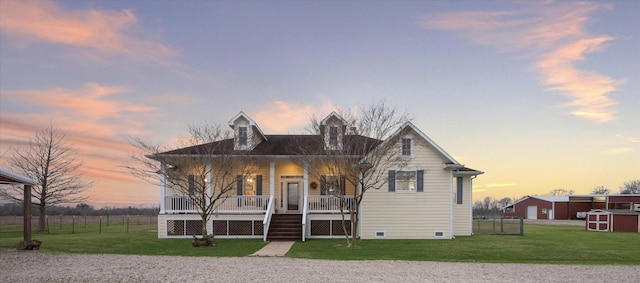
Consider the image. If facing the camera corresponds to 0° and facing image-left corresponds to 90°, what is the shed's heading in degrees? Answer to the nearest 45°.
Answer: approximately 45°

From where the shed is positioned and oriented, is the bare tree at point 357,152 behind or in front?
in front
